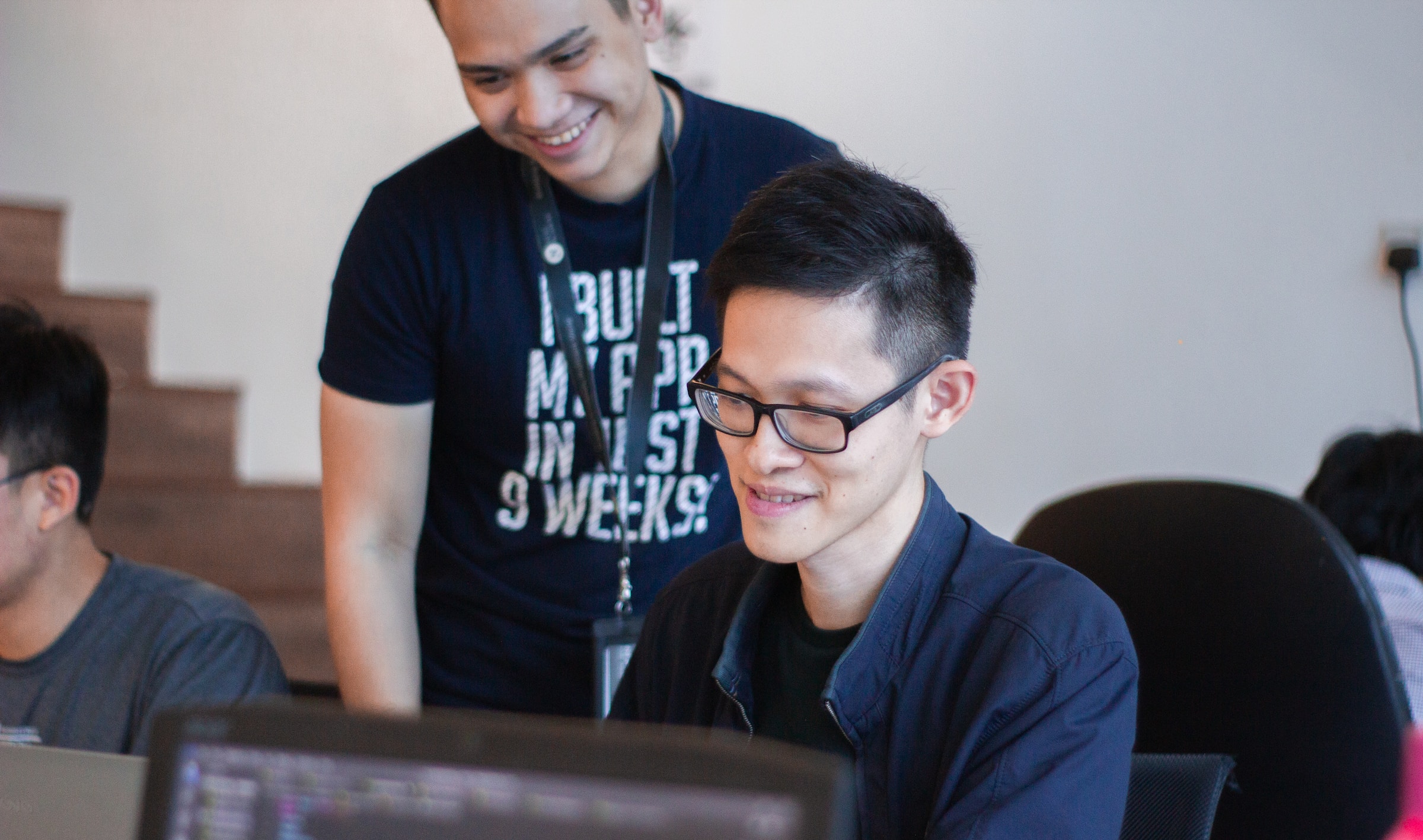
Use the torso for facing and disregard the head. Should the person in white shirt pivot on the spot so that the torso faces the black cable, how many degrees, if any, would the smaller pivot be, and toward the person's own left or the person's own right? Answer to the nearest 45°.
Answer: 0° — they already face it

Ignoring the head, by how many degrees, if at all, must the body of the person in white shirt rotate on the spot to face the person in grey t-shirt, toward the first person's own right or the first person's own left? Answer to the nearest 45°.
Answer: approximately 135° to the first person's own left

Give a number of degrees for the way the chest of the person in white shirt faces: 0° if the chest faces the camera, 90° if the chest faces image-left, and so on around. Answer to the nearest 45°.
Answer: approximately 180°

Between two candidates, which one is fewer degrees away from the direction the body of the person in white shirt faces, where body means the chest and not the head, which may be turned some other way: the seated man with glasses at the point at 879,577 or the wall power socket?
the wall power socket

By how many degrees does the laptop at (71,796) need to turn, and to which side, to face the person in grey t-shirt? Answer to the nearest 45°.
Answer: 0° — it already faces them

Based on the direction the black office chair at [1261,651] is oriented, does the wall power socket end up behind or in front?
in front

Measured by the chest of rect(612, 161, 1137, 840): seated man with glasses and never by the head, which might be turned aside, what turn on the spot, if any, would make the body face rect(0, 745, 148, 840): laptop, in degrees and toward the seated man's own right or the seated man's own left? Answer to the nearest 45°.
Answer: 0° — they already face it

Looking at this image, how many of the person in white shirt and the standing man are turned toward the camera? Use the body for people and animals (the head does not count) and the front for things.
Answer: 1

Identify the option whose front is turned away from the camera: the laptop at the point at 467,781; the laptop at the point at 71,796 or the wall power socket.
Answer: the laptop at the point at 71,796

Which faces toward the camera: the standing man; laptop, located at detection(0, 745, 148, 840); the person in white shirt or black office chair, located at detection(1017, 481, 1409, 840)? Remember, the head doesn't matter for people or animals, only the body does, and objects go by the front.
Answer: the standing man
